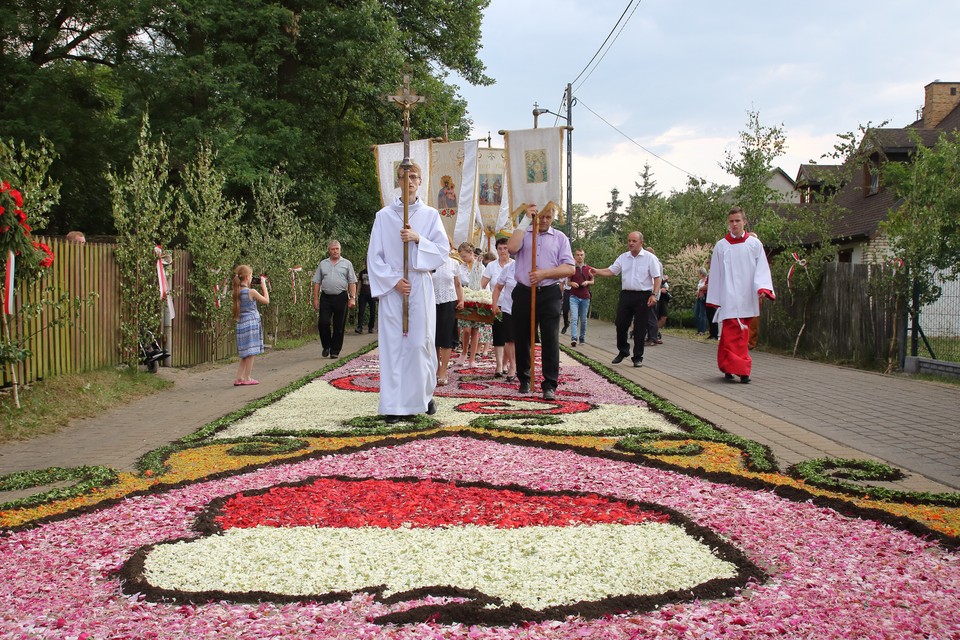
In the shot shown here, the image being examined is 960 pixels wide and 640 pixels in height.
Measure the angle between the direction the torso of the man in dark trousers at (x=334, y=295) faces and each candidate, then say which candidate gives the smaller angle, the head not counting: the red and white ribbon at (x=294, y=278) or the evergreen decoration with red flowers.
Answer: the evergreen decoration with red flowers

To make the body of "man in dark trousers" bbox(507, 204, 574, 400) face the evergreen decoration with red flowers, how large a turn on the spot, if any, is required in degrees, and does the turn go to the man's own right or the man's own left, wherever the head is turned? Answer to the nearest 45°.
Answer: approximately 45° to the man's own right

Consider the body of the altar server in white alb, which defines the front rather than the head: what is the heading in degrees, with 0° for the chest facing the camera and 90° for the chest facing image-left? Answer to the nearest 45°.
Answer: approximately 0°

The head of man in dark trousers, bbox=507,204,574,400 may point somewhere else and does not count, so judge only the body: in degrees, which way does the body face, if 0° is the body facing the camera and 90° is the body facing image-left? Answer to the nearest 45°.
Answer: approximately 0°

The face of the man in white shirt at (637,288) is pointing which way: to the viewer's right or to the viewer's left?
to the viewer's left
